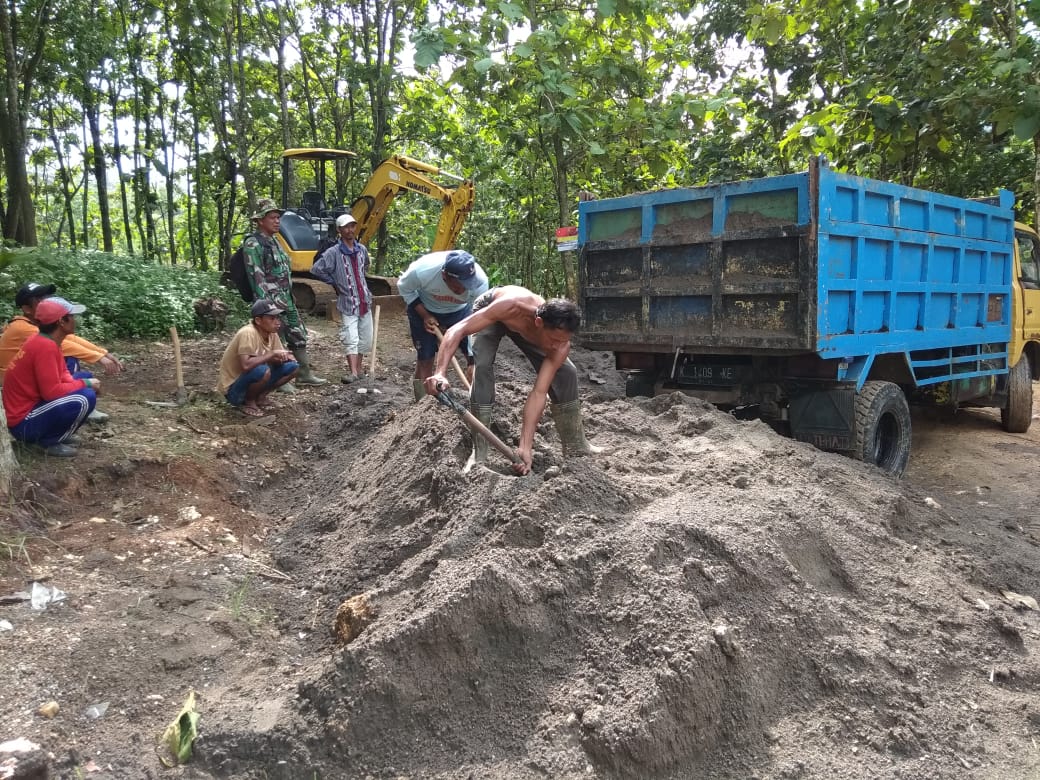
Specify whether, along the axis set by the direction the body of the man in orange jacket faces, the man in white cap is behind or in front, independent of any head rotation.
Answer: in front

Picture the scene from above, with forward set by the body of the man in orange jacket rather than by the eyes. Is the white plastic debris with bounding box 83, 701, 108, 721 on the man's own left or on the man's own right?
on the man's own right

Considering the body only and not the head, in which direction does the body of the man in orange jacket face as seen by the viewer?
to the viewer's right

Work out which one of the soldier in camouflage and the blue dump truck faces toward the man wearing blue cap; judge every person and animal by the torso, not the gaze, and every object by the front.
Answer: the soldier in camouflage

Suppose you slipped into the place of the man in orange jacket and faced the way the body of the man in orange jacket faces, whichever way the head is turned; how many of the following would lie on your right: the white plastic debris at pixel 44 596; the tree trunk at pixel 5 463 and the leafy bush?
2

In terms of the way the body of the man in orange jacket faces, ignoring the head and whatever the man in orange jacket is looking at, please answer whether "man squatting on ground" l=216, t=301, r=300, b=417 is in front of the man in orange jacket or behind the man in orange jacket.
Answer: in front

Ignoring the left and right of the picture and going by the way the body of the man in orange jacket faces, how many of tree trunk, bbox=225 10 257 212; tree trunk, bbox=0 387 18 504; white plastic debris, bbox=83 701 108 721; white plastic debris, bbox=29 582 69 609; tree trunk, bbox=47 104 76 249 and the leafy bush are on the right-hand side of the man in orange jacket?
3

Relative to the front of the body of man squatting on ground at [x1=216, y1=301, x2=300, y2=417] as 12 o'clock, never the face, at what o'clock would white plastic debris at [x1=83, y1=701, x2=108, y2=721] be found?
The white plastic debris is roughly at 2 o'clock from the man squatting on ground.

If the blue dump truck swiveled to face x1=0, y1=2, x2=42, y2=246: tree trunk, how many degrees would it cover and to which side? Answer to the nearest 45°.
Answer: approximately 135° to its left

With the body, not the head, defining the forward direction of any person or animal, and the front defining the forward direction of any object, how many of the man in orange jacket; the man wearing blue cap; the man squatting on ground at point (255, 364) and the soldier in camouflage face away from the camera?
0

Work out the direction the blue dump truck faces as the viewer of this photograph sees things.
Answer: facing away from the viewer and to the right of the viewer

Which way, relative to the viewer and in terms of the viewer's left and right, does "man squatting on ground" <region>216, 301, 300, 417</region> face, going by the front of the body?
facing the viewer and to the right of the viewer

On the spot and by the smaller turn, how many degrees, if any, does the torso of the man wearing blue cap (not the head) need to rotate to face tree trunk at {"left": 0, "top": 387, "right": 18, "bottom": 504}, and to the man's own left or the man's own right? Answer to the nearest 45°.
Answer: approximately 90° to the man's own right

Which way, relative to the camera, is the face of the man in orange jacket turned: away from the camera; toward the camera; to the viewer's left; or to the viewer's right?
to the viewer's right

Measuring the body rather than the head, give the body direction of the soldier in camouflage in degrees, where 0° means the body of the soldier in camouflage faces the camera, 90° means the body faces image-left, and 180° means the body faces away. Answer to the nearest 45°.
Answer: approximately 315°

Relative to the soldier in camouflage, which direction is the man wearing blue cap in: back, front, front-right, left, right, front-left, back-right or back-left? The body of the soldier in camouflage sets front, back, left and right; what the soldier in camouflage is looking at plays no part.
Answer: front

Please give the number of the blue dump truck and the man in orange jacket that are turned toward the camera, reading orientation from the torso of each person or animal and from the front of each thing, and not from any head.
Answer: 0

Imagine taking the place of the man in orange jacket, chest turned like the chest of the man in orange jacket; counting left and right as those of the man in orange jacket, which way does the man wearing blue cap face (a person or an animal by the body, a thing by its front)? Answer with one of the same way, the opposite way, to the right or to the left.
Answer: to the right
